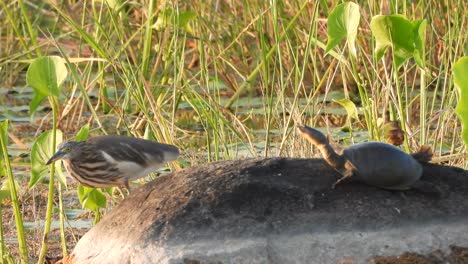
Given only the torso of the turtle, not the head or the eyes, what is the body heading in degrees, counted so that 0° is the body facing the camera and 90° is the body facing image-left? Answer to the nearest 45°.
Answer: approximately 90°

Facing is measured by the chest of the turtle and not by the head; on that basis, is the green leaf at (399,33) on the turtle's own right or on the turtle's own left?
on the turtle's own right

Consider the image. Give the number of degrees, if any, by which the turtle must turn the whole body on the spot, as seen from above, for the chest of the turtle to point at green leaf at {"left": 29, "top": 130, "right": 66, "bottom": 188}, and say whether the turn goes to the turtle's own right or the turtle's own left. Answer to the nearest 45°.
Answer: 0° — it already faces it

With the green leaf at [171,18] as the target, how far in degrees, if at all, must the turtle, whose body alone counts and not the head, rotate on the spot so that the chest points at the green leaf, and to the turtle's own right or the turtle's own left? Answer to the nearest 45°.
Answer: approximately 45° to the turtle's own right

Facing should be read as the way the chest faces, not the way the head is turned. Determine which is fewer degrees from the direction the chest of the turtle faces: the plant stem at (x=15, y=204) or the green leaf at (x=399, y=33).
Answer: the plant stem
